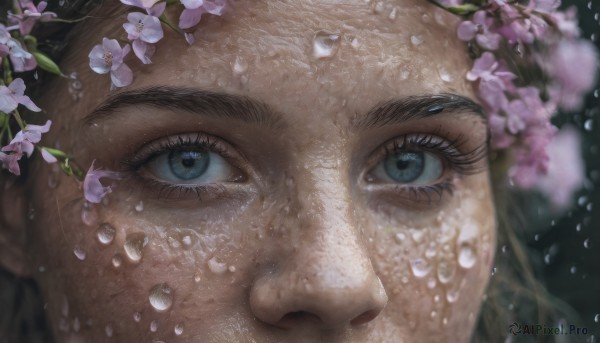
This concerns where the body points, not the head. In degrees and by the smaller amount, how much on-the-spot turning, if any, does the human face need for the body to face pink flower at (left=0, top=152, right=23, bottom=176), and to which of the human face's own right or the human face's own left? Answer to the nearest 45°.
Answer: approximately 90° to the human face's own right

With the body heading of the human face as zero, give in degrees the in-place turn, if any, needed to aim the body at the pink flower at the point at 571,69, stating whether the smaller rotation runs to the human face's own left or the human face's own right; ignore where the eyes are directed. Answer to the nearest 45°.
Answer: approximately 135° to the human face's own left
